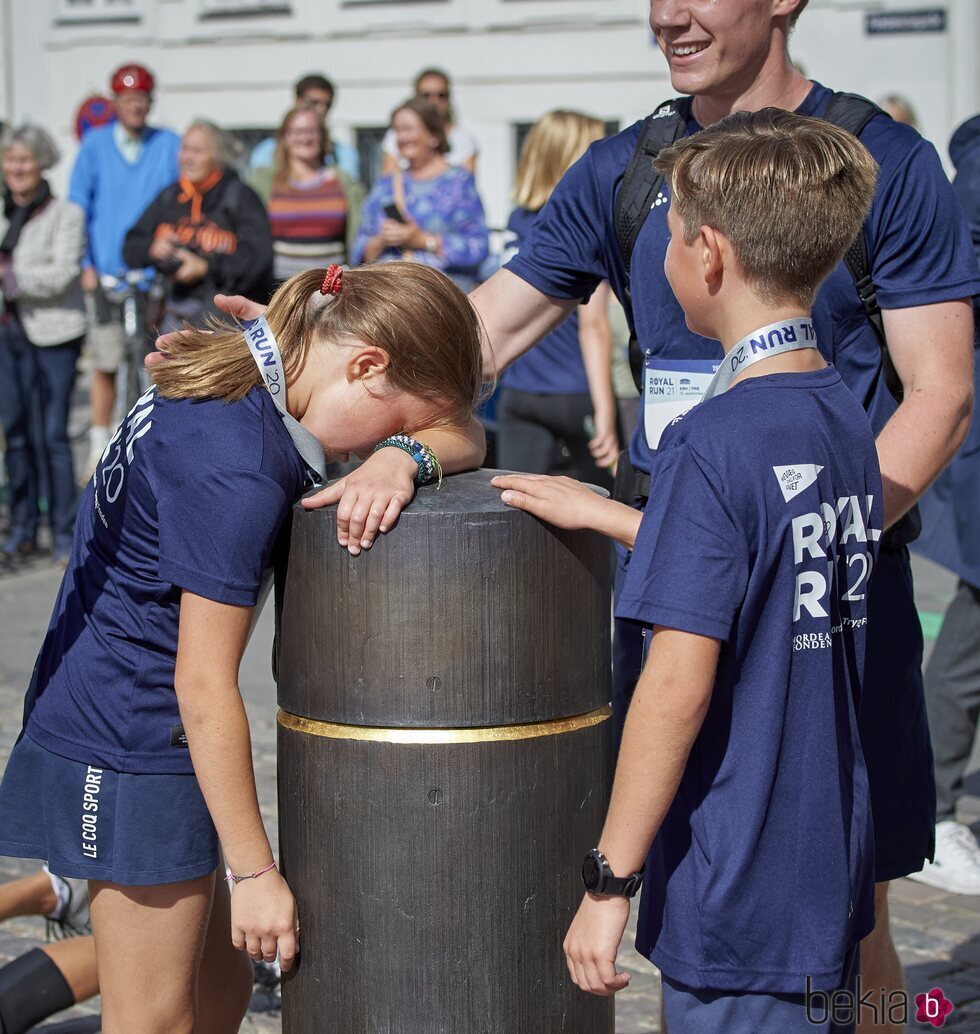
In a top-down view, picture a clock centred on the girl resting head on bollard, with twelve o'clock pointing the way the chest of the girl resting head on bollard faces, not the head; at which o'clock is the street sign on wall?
The street sign on wall is roughly at 10 o'clock from the girl resting head on bollard.

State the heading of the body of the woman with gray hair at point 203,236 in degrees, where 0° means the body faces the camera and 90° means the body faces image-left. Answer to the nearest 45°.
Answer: approximately 45°

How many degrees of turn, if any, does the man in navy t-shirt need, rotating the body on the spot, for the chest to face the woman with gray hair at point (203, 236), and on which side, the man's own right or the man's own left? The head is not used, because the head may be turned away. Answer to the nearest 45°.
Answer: approximately 90° to the man's own right

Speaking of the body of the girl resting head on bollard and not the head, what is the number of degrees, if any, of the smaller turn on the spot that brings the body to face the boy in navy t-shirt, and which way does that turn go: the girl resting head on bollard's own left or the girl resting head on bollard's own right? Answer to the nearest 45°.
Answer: approximately 45° to the girl resting head on bollard's own right

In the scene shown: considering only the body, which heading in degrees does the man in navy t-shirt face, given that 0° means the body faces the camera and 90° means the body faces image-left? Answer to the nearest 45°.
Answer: approximately 45°

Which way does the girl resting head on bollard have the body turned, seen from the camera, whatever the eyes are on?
to the viewer's right

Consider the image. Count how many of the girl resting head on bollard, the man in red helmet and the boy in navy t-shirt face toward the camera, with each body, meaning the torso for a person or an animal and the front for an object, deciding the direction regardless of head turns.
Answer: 1

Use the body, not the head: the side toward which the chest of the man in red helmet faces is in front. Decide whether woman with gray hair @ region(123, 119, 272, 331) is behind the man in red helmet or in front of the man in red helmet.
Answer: in front

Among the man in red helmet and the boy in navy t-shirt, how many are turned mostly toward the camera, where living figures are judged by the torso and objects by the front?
1

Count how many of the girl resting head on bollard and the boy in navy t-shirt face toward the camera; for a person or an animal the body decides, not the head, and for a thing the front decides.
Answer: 0

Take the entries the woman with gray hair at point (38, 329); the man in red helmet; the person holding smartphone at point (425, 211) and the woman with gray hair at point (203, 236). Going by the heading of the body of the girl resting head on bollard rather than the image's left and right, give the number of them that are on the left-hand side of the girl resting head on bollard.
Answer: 4

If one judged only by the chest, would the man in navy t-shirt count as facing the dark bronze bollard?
yes

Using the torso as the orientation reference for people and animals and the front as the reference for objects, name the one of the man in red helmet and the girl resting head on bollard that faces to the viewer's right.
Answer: the girl resting head on bollard

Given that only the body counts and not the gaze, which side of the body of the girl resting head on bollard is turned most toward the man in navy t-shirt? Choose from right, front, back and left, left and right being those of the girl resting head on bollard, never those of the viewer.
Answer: front

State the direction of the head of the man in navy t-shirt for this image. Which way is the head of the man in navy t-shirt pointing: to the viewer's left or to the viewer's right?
to the viewer's left

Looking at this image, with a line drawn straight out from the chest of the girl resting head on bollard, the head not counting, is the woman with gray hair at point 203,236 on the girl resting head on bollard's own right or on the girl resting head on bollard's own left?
on the girl resting head on bollard's own left
